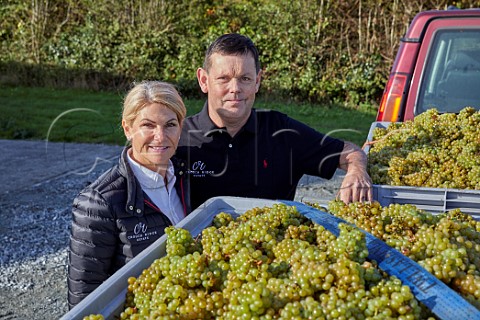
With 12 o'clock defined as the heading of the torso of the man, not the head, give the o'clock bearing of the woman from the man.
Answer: The woman is roughly at 1 o'clock from the man.

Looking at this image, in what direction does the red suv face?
away from the camera

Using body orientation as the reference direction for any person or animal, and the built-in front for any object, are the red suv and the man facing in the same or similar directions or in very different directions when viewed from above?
very different directions

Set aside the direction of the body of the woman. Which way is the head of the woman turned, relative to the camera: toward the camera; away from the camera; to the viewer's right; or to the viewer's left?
toward the camera

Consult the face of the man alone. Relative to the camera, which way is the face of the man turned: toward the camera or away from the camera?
toward the camera

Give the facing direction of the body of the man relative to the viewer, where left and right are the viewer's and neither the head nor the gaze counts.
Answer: facing the viewer

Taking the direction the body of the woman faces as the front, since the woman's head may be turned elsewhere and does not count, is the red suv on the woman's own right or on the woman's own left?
on the woman's own left

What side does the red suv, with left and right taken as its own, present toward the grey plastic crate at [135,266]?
back

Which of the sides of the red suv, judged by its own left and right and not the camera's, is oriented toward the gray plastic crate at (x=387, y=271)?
back

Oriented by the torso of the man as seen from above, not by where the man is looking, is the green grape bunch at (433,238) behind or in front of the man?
in front

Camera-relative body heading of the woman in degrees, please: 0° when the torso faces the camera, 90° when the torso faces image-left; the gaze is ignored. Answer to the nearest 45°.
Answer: approximately 315°

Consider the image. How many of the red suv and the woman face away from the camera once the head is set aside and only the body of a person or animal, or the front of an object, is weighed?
1

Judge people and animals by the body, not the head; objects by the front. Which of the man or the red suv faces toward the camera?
the man

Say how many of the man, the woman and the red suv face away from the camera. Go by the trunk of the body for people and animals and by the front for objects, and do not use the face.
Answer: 1

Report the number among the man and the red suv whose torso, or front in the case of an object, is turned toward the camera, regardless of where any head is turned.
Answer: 1
